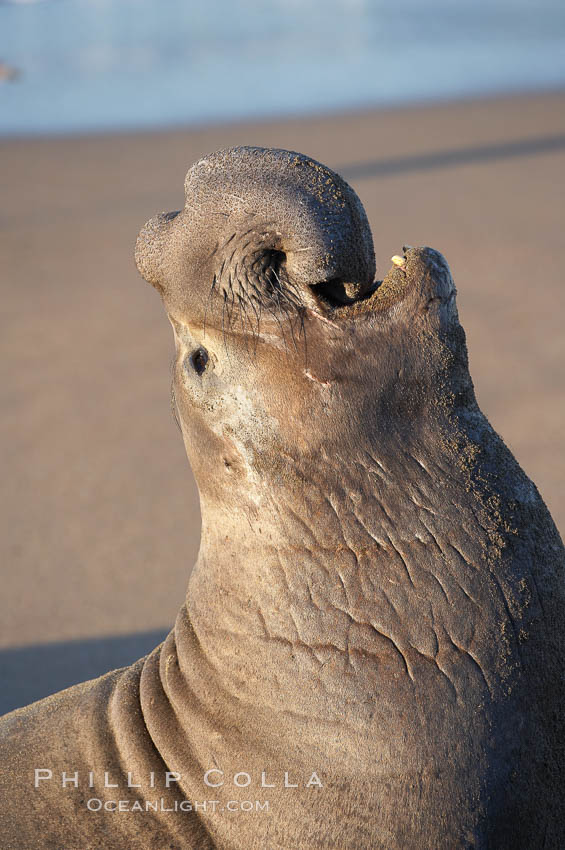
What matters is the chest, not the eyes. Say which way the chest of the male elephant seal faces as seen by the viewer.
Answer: to the viewer's right
